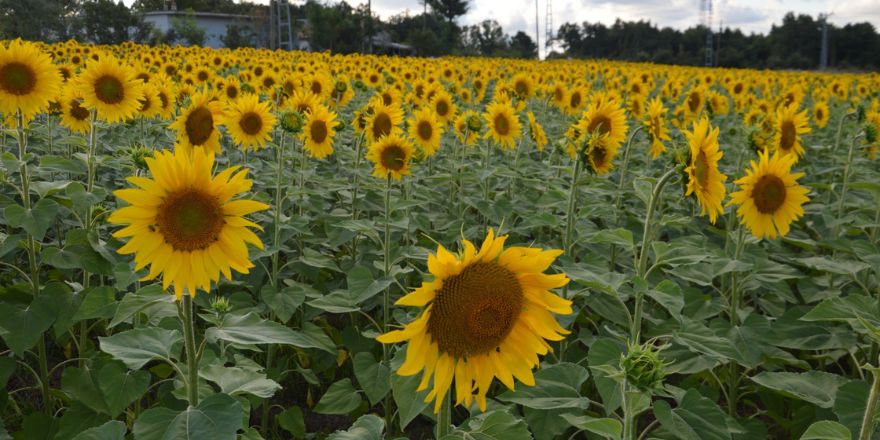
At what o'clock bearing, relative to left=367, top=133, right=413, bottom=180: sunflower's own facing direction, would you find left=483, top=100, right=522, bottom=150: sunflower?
left=483, top=100, right=522, bottom=150: sunflower is roughly at 7 o'clock from left=367, top=133, right=413, bottom=180: sunflower.

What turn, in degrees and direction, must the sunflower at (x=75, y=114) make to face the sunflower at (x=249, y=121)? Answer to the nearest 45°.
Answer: approximately 45° to its left

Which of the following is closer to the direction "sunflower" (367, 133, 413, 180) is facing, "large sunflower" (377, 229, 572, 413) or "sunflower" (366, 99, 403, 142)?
the large sunflower

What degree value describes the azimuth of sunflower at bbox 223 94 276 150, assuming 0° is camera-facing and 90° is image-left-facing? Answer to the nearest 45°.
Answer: approximately 0°

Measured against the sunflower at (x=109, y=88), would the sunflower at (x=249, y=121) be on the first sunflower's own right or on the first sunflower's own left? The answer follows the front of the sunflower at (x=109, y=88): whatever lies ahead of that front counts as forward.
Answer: on the first sunflower's own left

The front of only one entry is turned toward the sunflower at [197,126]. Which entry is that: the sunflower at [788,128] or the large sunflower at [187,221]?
the sunflower at [788,128]

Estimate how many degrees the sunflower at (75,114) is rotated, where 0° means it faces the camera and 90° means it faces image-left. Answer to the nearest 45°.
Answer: approximately 0°

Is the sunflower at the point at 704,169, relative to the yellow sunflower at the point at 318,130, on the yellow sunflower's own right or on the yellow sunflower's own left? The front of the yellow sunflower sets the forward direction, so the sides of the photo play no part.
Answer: on the yellow sunflower's own left

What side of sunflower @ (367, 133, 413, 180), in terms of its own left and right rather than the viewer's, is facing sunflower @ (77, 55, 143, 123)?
right

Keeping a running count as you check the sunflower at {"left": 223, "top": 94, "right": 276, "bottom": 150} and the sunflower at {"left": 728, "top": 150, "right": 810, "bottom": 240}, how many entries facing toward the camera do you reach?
2

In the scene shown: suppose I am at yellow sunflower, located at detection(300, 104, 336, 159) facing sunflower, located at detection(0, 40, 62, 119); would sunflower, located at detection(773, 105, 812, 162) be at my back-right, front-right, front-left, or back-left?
back-left

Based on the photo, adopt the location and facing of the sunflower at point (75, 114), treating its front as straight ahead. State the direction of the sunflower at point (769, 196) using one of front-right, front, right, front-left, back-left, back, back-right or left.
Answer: front-left

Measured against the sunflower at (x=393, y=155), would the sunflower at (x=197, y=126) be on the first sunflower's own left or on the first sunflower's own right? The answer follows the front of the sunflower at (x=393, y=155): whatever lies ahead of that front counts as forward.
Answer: on the first sunflower's own right

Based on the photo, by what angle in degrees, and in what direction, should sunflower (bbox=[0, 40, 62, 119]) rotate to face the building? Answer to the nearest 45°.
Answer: approximately 180°
